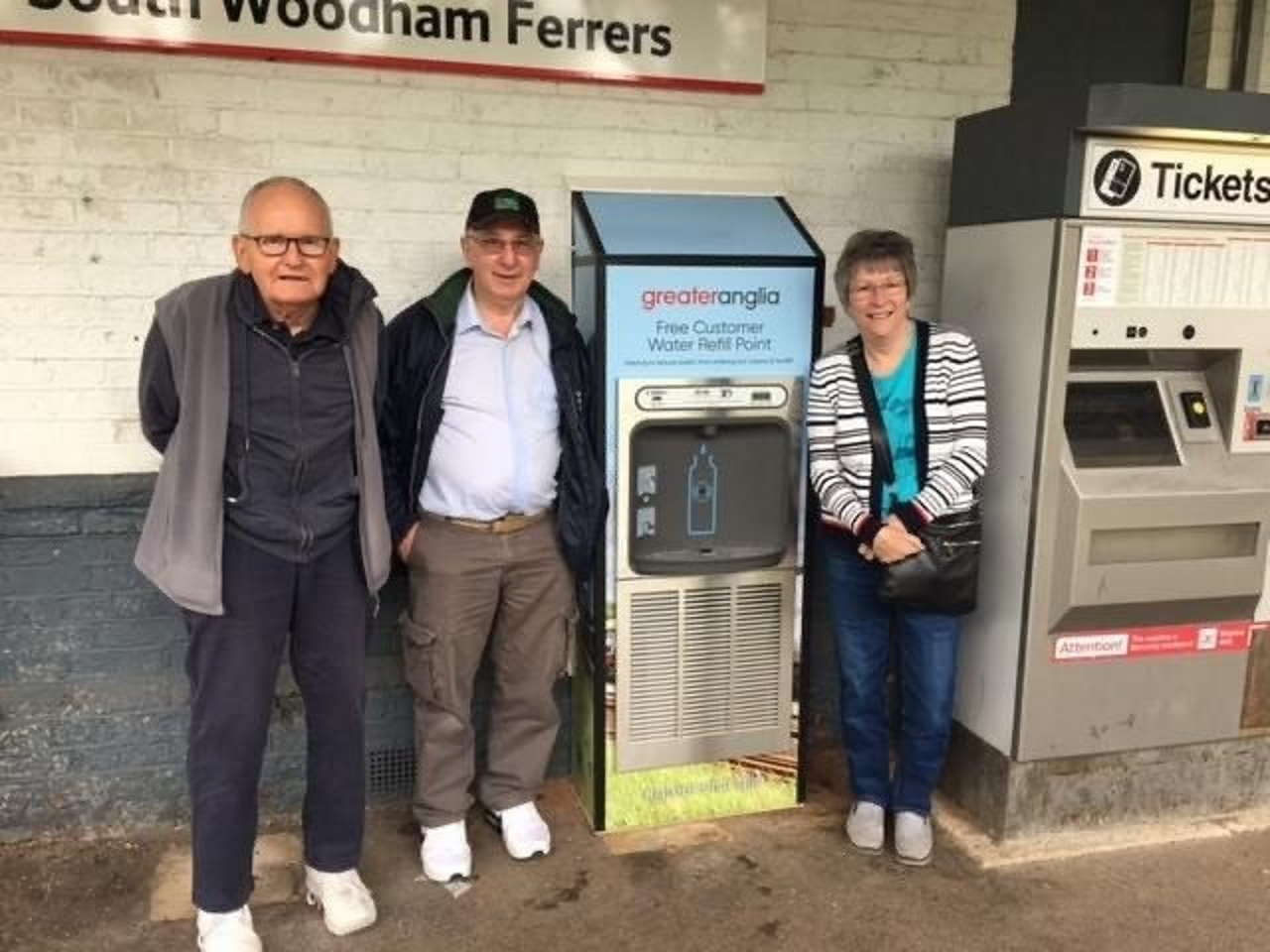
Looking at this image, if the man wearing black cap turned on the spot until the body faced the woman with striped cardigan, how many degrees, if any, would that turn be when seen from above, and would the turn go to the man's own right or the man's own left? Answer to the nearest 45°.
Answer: approximately 90° to the man's own left

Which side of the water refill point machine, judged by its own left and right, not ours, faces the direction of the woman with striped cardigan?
left

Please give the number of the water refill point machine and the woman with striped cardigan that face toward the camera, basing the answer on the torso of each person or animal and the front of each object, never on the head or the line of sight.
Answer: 2

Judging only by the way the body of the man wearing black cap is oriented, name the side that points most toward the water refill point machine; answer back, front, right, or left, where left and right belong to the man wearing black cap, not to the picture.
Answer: left

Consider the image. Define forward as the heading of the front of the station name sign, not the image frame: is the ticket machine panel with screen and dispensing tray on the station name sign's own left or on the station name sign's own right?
on the station name sign's own left

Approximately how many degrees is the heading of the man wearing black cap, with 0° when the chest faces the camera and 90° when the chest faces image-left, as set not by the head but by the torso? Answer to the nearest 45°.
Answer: approximately 0°

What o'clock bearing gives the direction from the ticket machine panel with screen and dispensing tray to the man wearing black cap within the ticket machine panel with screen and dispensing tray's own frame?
The man wearing black cap is roughly at 2 o'clock from the ticket machine panel with screen and dispensing tray.
